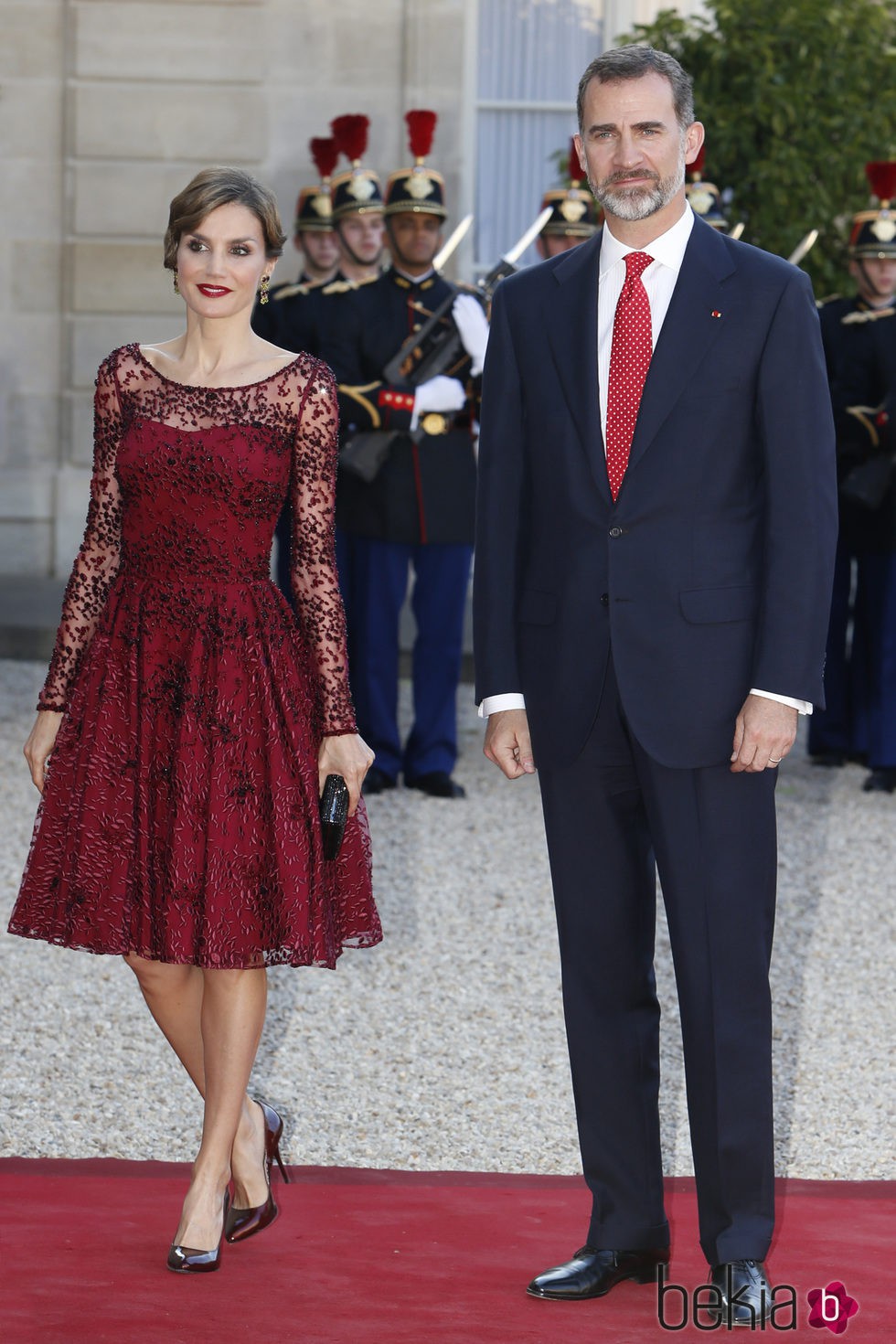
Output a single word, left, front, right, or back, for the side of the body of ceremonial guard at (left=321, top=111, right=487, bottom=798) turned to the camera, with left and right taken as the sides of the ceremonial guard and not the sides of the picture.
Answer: front

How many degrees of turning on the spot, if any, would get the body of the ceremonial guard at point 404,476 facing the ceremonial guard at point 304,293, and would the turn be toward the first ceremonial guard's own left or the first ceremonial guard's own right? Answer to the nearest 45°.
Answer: approximately 135° to the first ceremonial guard's own right

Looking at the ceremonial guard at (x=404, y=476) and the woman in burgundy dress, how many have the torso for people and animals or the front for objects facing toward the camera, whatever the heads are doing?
2

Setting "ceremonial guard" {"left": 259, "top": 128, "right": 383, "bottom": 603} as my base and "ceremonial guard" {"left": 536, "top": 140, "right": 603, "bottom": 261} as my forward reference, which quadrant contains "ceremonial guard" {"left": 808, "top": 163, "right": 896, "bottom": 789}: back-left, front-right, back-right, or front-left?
front-right

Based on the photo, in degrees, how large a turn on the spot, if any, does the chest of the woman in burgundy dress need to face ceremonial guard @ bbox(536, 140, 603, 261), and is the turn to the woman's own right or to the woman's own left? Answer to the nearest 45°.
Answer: approximately 180°

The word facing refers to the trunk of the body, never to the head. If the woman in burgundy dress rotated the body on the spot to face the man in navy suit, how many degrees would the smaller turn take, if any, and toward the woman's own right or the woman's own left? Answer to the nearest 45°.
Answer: approximately 45° to the woman's own left

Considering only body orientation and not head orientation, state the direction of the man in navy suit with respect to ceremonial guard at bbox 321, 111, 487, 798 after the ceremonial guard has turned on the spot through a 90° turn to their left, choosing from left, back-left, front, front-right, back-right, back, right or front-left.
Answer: right
